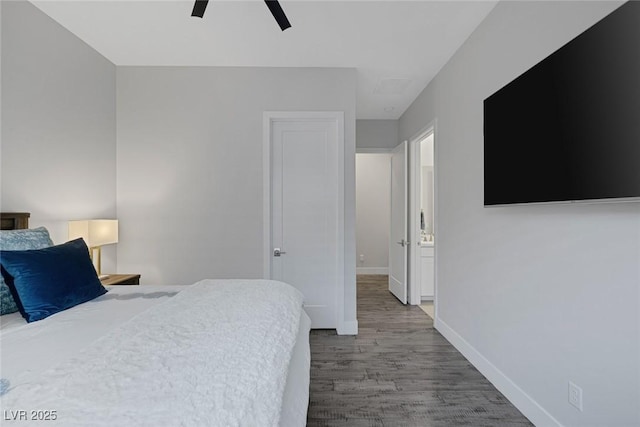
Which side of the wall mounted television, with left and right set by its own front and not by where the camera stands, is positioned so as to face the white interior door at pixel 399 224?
right

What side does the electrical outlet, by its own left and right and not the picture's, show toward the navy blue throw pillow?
front

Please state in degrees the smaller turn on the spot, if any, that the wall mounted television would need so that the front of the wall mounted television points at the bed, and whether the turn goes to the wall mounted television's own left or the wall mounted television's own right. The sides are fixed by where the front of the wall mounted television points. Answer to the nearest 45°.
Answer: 0° — it already faces it

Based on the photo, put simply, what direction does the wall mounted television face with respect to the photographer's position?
facing the viewer and to the left of the viewer

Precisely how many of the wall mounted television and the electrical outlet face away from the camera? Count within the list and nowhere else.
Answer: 0

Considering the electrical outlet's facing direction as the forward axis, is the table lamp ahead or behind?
ahead

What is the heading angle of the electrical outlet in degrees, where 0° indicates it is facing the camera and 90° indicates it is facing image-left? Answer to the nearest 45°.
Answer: approximately 45°

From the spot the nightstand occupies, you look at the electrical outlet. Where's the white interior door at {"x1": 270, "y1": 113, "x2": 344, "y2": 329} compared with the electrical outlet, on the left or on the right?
left

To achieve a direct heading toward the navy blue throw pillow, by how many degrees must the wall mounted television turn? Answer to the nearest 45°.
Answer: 0° — it already faces it
